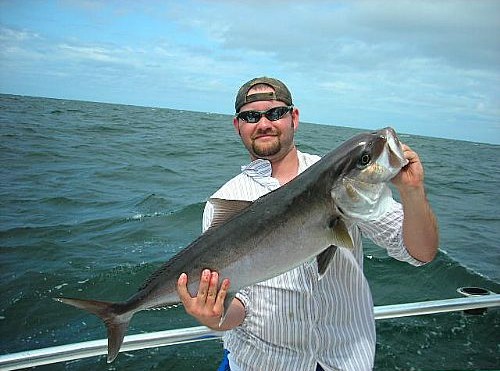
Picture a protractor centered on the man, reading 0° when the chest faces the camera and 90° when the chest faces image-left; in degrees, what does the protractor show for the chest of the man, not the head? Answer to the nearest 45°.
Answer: approximately 0°
